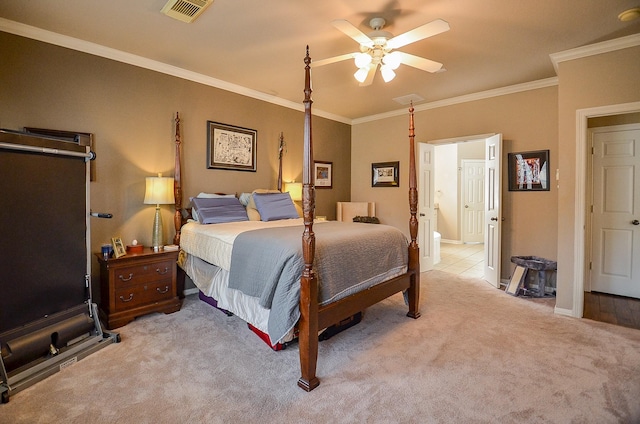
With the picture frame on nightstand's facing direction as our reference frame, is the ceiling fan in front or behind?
in front

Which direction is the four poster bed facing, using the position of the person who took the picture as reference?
facing the viewer and to the right of the viewer

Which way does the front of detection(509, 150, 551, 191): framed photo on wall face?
toward the camera

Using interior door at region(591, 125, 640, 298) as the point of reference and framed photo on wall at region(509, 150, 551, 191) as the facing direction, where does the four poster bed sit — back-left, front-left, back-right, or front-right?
front-left

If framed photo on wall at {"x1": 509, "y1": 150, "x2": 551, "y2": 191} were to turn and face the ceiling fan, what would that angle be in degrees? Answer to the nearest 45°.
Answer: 0° — it already faces it

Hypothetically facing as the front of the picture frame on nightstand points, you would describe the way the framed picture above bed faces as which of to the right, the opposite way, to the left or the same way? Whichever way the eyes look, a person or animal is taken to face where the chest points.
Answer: the same way

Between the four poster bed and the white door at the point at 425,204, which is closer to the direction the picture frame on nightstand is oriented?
the four poster bed

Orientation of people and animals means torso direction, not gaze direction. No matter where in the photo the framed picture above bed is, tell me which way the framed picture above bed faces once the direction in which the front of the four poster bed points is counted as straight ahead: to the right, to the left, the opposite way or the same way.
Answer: the same way

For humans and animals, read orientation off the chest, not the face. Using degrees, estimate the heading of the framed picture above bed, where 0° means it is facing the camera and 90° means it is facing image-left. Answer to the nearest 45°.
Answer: approximately 315°

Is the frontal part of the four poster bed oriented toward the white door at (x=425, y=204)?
no

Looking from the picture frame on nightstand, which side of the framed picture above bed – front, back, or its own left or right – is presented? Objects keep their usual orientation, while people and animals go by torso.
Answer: right

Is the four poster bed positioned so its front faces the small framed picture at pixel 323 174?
no
